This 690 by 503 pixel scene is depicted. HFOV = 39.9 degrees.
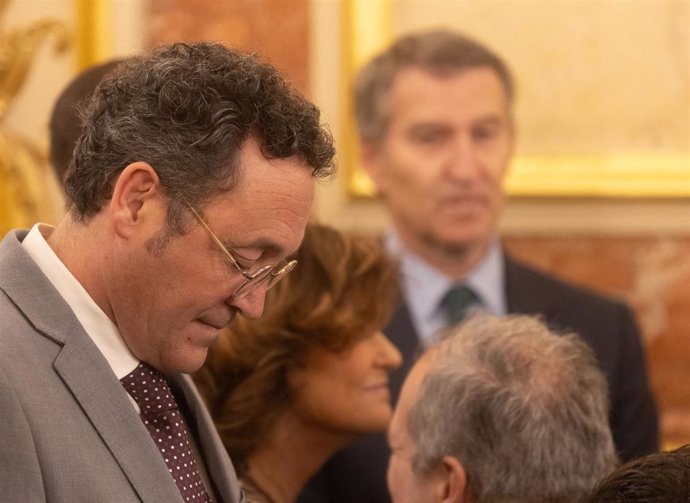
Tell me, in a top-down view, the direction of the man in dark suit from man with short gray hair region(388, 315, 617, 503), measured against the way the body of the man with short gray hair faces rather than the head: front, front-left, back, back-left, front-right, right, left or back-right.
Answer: front-right

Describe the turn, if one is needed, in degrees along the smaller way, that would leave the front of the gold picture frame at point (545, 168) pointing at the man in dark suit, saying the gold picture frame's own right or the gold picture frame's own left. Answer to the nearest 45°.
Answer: approximately 45° to the gold picture frame's own right

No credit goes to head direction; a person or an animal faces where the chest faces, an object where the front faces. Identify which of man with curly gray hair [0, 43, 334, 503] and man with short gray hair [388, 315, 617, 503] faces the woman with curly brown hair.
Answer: man with short gray hair [388, 315, 617, 503]

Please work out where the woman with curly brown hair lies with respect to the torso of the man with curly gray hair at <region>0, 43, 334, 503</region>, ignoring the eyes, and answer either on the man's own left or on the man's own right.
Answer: on the man's own left

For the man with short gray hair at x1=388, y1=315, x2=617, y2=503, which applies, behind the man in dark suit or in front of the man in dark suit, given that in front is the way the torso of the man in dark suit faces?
in front

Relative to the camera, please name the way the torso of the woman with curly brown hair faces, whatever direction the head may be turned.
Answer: to the viewer's right

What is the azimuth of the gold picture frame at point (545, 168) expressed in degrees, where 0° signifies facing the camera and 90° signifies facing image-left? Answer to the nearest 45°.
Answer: approximately 0°

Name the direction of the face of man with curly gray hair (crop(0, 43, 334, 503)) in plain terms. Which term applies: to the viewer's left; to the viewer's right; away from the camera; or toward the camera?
to the viewer's right

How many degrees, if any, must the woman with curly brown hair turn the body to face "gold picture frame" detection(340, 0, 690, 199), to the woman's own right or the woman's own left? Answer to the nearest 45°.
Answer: approximately 45° to the woman's own left

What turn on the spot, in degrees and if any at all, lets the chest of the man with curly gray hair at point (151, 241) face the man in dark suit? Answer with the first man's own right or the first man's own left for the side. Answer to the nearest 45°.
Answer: approximately 90° to the first man's own left

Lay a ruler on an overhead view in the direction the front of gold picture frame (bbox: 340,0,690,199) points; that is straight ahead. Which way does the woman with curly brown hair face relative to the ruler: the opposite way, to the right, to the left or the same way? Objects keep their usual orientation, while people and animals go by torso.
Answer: to the left

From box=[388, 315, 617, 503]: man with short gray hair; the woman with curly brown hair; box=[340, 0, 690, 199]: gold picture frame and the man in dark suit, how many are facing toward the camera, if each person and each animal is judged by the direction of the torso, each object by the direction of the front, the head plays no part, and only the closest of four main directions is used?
2
